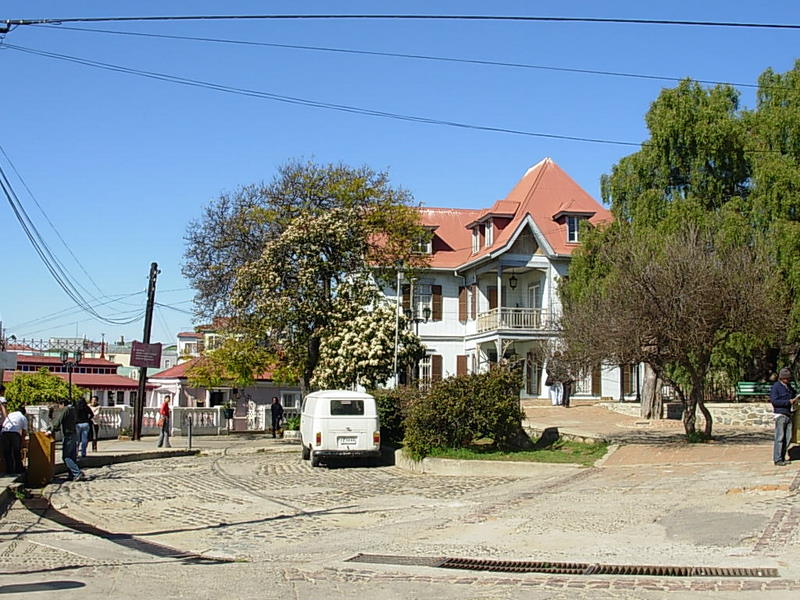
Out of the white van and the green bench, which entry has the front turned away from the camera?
the white van

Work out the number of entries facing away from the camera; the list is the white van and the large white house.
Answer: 1

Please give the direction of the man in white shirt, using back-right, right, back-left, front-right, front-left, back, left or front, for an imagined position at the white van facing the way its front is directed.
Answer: back-left

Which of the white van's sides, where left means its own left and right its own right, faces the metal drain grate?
back

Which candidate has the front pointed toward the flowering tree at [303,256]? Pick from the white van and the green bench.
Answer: the white van

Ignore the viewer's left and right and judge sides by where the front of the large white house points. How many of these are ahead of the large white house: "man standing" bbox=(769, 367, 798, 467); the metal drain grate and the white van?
3

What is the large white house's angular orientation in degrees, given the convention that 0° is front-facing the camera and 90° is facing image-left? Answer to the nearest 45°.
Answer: approximately 0°

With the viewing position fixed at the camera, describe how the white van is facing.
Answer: facing away from the viewer

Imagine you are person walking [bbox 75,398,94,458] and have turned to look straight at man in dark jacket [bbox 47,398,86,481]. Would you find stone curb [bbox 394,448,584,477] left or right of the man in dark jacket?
left
